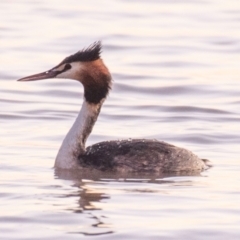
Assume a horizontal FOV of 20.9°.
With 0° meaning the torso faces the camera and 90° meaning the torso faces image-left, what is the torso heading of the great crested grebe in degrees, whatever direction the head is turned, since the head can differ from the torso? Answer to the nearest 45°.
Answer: approximately 90°
